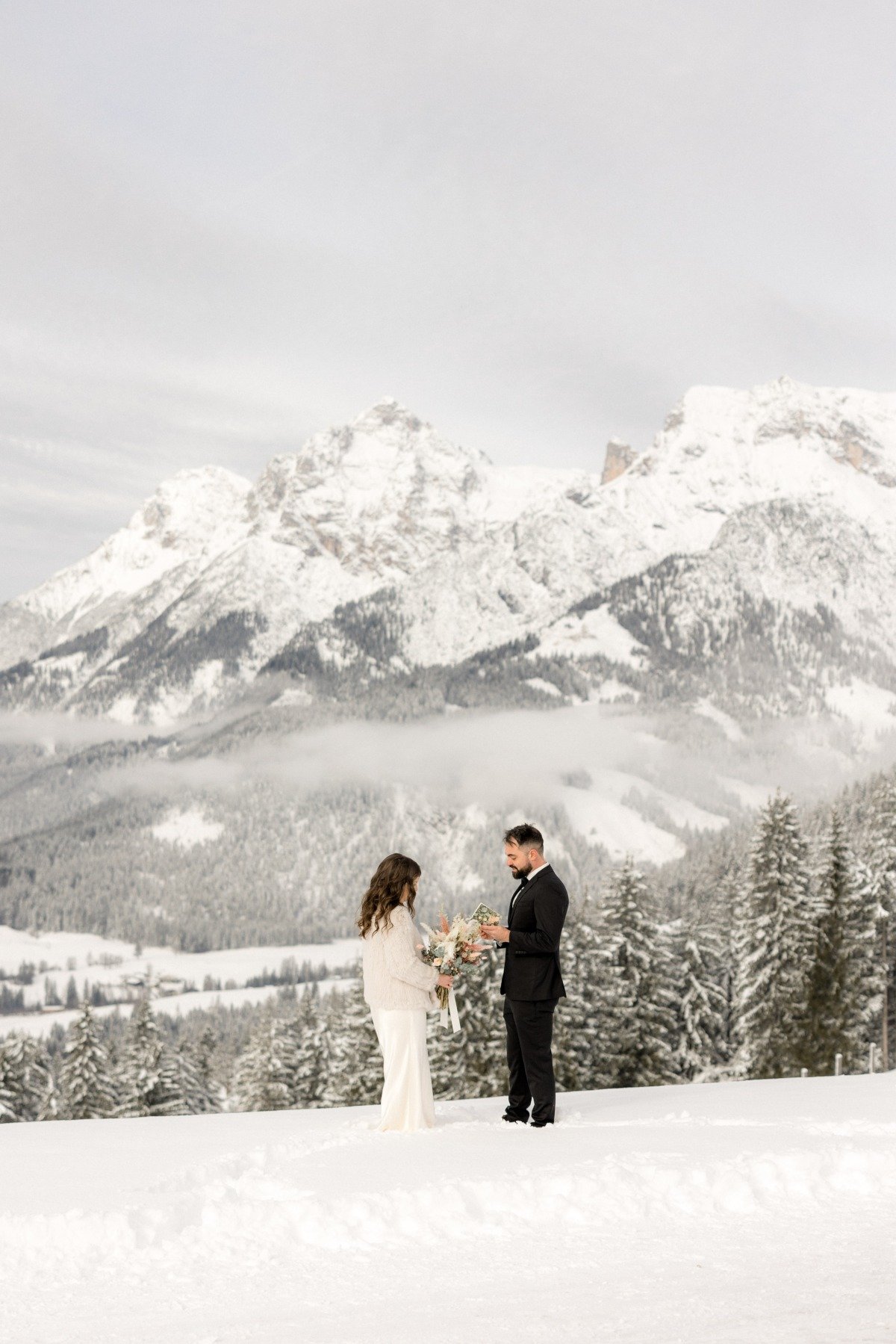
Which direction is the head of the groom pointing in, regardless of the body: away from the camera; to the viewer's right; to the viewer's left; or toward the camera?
to the viewer's left

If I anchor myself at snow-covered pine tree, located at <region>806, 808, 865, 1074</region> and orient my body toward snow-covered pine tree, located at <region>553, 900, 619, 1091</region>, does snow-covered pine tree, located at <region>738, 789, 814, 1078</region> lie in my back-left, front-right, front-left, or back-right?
front-left

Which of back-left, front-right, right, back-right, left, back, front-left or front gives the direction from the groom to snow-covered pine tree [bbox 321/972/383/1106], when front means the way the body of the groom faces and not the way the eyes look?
right

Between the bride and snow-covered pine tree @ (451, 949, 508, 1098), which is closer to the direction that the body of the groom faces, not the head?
the bride

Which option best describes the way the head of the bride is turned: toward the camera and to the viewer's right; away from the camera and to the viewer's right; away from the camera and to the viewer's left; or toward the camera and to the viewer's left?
away from the camera and to the viewer's right

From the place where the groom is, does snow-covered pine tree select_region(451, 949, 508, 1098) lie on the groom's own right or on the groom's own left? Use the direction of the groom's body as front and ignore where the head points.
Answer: on the groom's own right

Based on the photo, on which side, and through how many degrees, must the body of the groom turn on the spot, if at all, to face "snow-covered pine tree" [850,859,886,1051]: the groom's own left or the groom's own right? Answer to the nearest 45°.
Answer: approximately 90° to the groom's own right

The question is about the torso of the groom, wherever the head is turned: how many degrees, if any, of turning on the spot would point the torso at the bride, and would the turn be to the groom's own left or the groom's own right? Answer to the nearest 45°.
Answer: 0° — they already face them

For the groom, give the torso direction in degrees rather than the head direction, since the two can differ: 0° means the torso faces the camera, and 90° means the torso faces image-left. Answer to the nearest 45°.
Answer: approximately 90°

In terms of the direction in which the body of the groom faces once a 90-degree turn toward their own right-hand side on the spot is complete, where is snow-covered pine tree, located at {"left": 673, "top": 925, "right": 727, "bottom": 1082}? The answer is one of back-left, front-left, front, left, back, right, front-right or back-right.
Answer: front

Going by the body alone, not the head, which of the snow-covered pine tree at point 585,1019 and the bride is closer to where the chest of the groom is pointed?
the bride

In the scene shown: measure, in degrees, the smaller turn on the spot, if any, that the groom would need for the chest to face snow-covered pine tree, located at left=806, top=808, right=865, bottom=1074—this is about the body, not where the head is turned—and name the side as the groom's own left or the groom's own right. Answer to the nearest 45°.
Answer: approximately 90° to the groom's own right

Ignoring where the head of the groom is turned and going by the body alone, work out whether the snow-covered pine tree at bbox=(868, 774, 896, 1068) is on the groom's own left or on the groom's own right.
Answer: on the groom's own right
